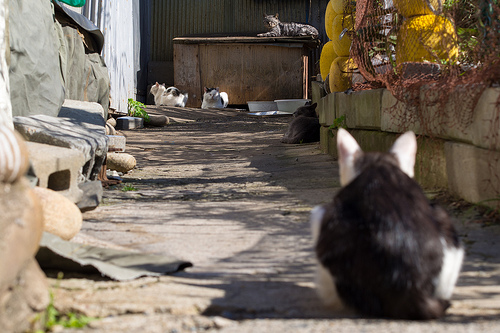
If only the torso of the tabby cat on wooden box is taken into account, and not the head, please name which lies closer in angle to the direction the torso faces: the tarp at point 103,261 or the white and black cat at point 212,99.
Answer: the white and black cat

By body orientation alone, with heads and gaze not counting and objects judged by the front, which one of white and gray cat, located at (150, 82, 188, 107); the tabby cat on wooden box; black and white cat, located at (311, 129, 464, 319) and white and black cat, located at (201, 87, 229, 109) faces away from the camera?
the black and white cat

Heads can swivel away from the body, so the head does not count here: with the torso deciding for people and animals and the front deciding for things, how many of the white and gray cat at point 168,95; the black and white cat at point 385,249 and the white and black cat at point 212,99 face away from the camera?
1

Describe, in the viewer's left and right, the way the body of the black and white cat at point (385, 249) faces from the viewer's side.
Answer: facing away from the viewer

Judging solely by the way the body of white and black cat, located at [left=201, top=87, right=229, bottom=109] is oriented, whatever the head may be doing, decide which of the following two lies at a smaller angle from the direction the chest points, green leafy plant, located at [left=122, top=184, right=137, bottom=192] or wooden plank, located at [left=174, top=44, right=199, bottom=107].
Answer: the green leafy plant

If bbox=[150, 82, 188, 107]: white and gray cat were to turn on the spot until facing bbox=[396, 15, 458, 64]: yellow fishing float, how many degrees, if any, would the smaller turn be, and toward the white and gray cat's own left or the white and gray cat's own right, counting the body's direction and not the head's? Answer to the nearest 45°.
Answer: approximately 90° to the white and gray cat's own left

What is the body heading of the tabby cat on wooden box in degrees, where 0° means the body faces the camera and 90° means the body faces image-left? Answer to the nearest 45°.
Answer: approximately 90°

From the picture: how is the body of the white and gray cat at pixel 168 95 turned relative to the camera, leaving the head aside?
to the viewer's left

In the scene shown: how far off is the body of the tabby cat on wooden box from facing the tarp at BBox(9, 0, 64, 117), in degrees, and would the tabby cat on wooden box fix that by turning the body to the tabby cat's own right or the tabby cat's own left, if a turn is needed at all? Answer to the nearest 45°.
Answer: approximately 90° to the tabby cat's own left

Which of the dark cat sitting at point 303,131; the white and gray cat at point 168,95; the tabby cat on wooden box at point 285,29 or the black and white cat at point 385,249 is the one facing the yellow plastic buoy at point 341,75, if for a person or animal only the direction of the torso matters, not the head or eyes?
the black and white cat

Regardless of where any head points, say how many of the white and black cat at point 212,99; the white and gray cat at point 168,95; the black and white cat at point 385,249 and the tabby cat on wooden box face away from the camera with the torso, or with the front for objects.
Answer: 1

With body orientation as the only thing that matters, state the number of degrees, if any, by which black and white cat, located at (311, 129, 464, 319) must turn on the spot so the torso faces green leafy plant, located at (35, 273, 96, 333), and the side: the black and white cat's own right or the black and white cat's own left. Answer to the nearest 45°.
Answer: approximately 90° to the black and white cat's own left

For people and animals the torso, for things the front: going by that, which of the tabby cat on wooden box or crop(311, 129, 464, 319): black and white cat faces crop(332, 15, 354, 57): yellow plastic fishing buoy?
the black and white cat
